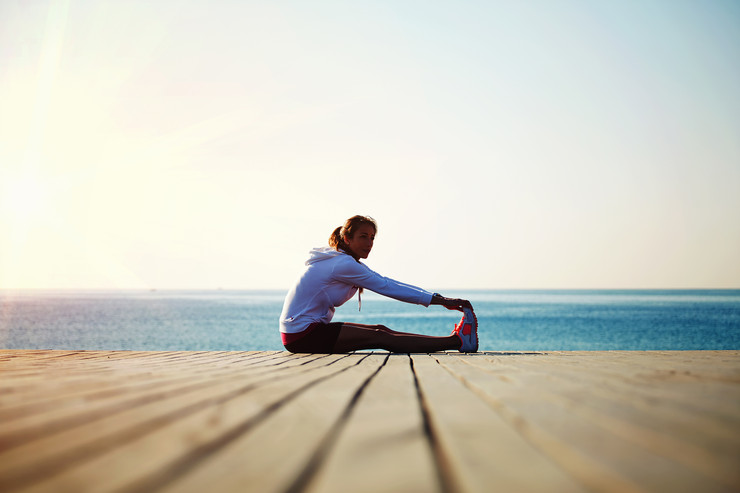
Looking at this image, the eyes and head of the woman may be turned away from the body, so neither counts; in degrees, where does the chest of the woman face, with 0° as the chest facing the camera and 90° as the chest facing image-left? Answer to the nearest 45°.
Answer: approximately 270°
